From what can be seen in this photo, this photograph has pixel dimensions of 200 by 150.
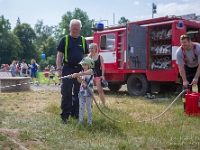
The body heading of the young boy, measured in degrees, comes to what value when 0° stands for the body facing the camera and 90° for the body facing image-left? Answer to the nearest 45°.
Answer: approximately 45°

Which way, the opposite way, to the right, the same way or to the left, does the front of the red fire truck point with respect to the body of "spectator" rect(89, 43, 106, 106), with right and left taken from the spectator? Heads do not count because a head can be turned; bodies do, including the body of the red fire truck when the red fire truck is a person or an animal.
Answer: to the right

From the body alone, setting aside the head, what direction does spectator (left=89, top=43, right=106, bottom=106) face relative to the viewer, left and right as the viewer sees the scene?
facing the viewer and to the left of the viewer

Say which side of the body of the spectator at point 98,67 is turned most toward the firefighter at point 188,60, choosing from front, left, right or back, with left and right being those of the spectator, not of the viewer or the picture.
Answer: left

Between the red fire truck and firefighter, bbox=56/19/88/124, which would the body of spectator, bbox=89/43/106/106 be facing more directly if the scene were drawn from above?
the firefighter

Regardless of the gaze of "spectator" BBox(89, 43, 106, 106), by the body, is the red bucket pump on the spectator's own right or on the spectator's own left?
on the spectator's own left

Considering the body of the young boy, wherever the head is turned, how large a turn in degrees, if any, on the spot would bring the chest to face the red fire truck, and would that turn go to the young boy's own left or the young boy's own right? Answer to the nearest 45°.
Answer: approximately 135° to the young boy's own right

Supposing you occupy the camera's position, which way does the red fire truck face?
facing away from the viewer and to the left of the viewer
